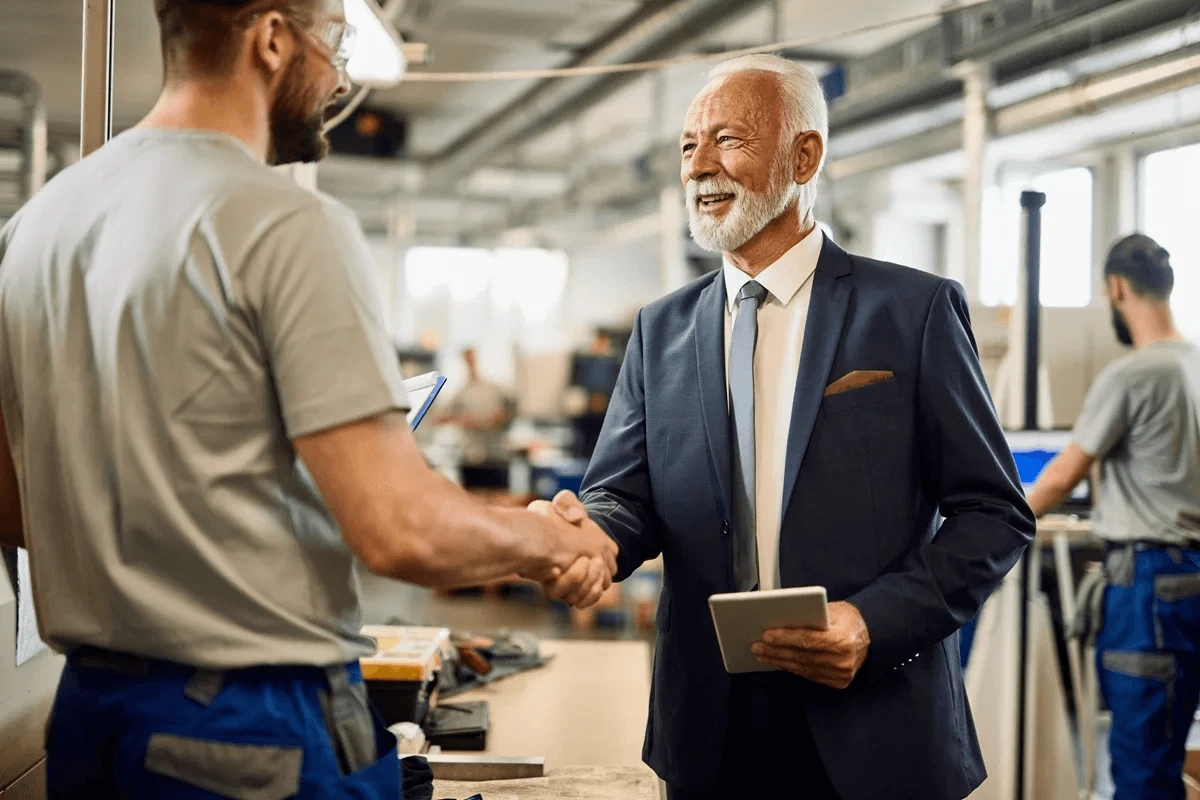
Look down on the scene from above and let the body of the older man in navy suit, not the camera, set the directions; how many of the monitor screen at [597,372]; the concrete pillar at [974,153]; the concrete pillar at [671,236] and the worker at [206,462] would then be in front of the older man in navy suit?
1

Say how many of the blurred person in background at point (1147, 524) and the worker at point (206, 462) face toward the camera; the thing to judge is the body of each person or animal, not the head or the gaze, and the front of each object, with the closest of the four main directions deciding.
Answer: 0

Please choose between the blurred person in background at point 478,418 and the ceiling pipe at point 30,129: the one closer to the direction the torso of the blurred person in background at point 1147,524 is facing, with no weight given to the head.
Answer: the blurred person in background

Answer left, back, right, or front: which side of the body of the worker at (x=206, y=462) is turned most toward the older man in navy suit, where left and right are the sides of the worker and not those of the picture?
front

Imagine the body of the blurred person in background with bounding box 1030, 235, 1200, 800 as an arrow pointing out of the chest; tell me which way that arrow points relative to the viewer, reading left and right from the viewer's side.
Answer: facing away from the viewer and to the left of the viewer

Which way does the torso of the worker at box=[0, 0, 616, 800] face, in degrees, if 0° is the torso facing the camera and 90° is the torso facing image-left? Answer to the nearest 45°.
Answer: approximately 225°

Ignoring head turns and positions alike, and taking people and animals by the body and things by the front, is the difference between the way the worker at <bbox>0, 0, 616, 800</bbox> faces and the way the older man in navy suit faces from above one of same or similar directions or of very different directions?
very different directions

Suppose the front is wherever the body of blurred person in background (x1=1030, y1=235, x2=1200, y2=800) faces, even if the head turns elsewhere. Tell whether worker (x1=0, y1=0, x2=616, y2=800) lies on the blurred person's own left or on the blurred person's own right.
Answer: on the blurred person's own left
